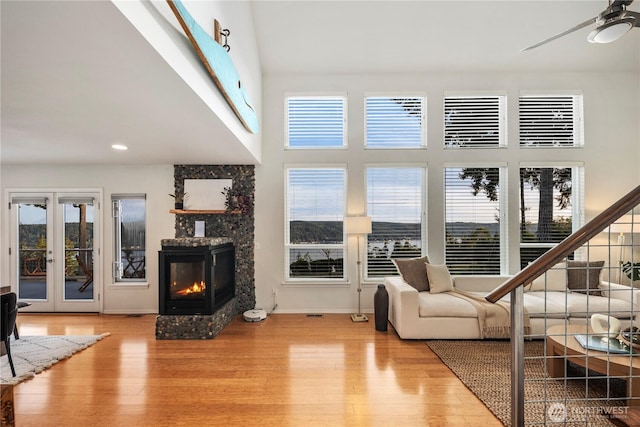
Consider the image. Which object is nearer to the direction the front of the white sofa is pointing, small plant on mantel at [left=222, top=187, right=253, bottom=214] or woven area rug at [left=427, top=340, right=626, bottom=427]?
the woven area rug

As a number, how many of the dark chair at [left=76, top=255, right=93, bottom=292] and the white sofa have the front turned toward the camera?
1

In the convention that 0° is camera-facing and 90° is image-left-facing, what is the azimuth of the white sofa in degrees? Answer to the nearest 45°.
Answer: approximately 0°

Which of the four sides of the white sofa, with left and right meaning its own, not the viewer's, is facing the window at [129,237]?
right

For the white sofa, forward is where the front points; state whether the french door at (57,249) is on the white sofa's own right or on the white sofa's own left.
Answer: on the white sofa's own right

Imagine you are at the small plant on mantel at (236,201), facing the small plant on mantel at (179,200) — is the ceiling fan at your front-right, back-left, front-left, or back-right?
back-left

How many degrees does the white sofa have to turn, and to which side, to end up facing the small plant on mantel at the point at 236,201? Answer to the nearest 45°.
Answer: approximately 90° to its right

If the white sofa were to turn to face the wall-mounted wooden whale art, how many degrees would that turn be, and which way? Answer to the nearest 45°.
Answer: approximately 45° to its right
